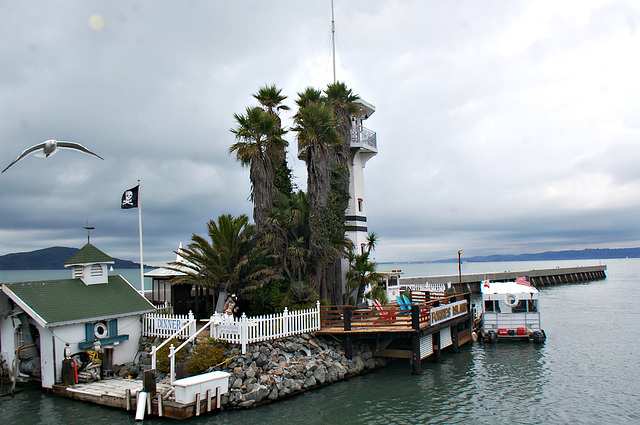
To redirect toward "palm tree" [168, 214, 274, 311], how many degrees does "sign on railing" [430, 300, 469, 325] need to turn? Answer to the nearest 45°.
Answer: approximately 90° to its right

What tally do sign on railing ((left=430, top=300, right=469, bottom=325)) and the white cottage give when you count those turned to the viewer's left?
0

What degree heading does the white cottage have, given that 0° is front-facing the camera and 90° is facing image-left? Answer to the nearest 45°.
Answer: approximately 315°
